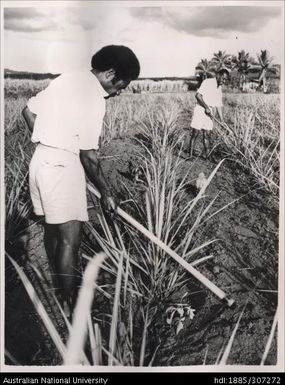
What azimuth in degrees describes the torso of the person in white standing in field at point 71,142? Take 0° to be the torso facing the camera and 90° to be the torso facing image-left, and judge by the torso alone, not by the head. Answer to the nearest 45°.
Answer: approximately 225°
